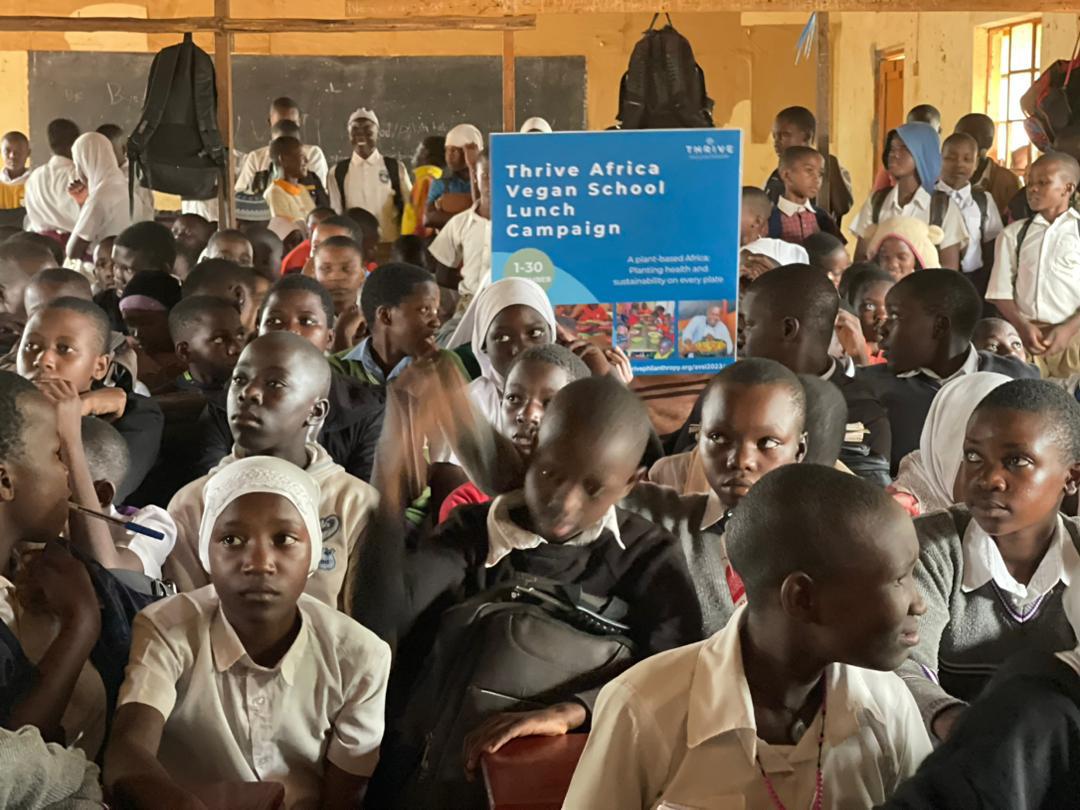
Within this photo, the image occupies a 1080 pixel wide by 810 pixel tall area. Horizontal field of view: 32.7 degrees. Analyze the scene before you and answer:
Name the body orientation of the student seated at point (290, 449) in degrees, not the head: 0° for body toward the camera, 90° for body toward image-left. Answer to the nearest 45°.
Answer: approximately 45°

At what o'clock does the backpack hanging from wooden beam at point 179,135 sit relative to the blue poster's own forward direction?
The backpack hanging from wooden beam is roughly at 5 o'clock from the blue poster.

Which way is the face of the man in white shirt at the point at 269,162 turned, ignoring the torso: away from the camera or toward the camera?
toward the camera

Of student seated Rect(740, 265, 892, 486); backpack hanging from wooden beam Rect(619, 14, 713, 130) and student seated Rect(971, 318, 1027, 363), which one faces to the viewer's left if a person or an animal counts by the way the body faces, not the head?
student seated Rect(740, 265, 892, 486)

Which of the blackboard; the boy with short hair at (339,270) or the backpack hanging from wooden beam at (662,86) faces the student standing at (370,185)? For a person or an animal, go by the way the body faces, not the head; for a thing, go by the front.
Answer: the blackboard

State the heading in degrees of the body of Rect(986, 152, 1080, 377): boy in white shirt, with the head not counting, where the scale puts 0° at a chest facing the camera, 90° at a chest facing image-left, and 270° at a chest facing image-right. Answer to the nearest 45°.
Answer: approximately 45°

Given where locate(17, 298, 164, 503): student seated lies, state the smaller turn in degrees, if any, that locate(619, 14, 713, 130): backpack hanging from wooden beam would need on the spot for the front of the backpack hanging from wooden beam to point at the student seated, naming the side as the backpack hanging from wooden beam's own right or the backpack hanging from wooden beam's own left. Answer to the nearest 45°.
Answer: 0° — it already faces them

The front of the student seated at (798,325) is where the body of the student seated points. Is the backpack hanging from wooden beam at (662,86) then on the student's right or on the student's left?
on the student's right

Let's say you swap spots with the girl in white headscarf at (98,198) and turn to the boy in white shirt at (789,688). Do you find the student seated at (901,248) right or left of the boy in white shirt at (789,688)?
left

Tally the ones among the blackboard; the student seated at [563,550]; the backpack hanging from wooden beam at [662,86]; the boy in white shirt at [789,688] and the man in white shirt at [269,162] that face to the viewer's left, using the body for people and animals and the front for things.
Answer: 0

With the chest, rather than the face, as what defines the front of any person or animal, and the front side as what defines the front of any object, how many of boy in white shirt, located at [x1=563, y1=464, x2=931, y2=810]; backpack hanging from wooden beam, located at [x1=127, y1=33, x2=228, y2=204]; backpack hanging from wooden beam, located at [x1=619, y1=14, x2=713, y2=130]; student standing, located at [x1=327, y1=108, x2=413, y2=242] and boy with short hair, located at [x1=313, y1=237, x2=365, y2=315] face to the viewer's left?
0

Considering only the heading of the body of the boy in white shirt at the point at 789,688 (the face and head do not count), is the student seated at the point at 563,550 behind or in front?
behind

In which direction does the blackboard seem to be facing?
toward the camera

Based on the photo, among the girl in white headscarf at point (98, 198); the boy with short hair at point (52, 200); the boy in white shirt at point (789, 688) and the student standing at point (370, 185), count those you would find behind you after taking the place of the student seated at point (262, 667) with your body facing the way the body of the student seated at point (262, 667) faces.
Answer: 3

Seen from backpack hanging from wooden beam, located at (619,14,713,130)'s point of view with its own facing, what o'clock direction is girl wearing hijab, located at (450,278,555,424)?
The girl wearing hijab is roughly at 12 o'clock from the backpack hanging from wooden beam.

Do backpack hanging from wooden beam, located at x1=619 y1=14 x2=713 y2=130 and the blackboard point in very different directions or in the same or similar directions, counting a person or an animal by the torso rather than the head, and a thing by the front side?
same or similar directions
